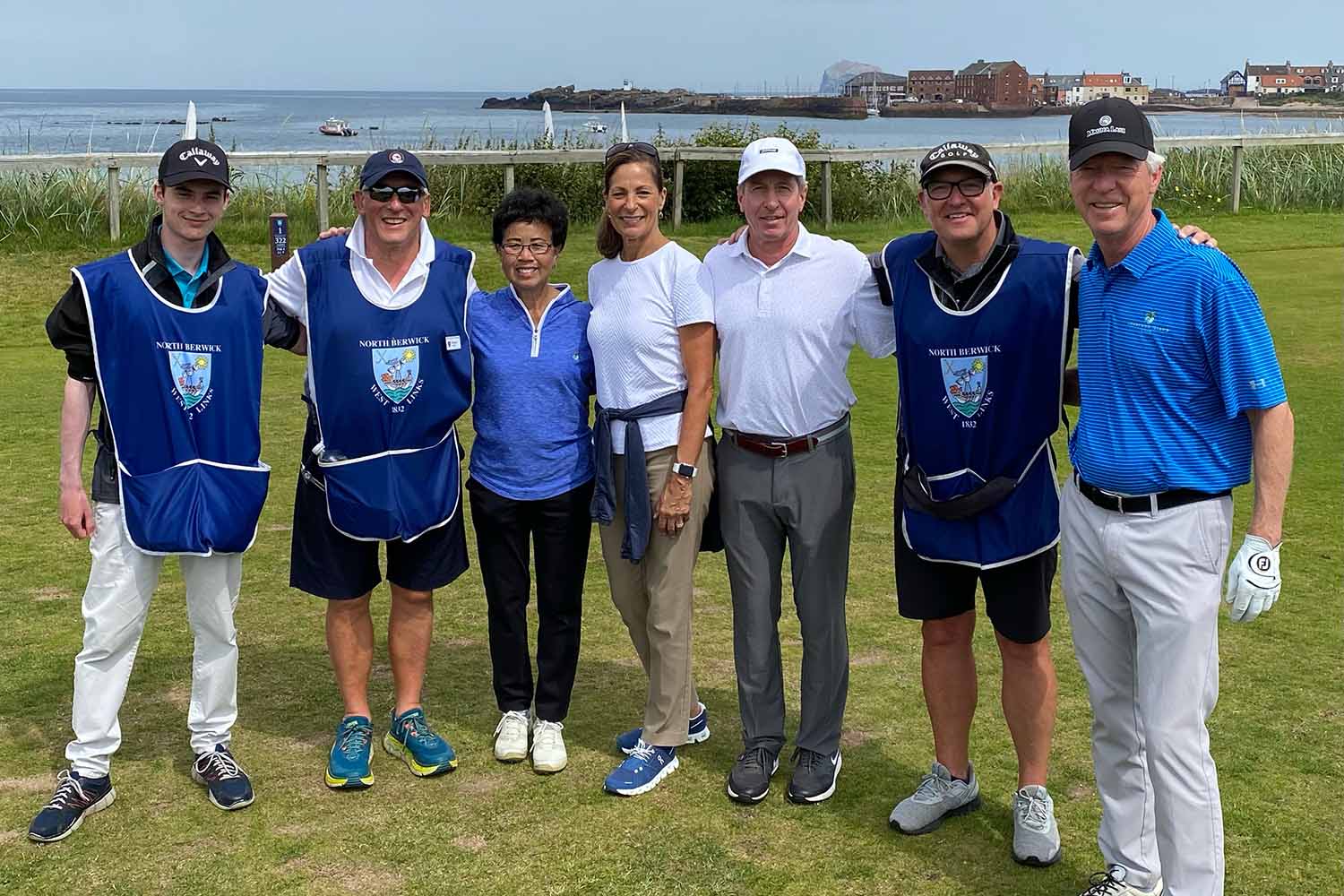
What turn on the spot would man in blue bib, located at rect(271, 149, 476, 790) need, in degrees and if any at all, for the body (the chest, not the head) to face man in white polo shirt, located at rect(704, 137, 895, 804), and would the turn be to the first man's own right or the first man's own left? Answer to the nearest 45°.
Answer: approximately 90° to the first man's own left

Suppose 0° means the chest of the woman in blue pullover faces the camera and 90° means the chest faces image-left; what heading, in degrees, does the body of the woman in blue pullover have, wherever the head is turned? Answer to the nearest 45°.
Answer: approximately 0°

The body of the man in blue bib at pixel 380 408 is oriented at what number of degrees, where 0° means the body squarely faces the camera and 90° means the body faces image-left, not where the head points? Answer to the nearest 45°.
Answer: approximately 0°

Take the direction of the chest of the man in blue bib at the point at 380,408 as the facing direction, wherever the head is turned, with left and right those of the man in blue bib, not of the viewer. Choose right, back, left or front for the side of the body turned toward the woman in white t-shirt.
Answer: left

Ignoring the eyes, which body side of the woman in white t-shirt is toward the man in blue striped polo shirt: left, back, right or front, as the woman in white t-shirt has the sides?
left

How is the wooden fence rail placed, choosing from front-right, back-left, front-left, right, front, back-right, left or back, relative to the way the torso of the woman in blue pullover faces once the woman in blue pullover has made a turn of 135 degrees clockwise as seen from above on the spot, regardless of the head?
front-right

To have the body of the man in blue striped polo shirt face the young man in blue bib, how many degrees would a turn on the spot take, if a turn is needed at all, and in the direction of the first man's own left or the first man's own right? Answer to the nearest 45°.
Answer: approximately 45° to the first man's own right

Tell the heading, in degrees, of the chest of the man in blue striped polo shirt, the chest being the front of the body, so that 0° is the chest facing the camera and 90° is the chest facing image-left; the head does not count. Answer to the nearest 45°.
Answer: approximately 45°
